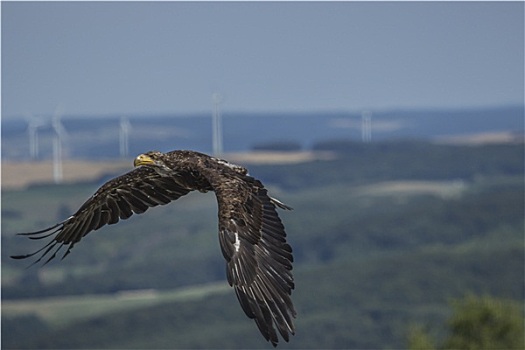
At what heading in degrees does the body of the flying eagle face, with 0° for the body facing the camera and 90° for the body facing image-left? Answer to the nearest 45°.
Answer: approximately 45°
